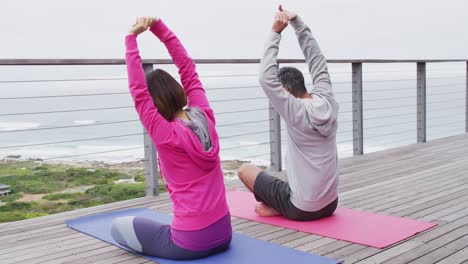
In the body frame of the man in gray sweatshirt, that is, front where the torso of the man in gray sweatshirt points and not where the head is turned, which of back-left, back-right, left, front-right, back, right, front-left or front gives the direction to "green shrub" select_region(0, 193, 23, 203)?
front

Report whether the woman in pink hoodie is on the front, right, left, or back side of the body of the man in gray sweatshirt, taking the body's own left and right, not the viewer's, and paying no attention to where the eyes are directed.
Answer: left

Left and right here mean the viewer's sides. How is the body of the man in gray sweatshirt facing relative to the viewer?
facing away from the viewer and to the left of the viewer

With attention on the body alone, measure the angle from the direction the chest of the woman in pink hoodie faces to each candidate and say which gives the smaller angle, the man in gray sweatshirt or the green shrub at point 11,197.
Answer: the green shrub

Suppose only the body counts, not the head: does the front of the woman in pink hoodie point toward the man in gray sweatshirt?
no

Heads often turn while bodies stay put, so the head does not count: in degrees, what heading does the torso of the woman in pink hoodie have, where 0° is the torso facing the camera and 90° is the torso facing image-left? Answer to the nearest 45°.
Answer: approximately 135°

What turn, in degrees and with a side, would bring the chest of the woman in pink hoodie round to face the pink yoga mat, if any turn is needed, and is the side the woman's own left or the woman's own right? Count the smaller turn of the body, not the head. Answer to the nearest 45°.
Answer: approximately 90° to the woman's own right

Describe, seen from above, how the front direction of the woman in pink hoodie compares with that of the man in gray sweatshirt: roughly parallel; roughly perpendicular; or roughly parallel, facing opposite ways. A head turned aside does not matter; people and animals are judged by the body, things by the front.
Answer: roughly parallel

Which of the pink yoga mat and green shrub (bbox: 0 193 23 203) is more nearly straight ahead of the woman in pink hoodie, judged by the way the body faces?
the green shrub

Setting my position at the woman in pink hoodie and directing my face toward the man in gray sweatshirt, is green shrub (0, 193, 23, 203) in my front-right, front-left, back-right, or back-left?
front-left

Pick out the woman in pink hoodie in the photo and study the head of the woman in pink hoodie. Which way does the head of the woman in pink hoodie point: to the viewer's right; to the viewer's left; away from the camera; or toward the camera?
away from the camera

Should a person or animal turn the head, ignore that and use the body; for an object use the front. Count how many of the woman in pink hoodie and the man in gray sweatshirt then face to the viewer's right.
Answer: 0
